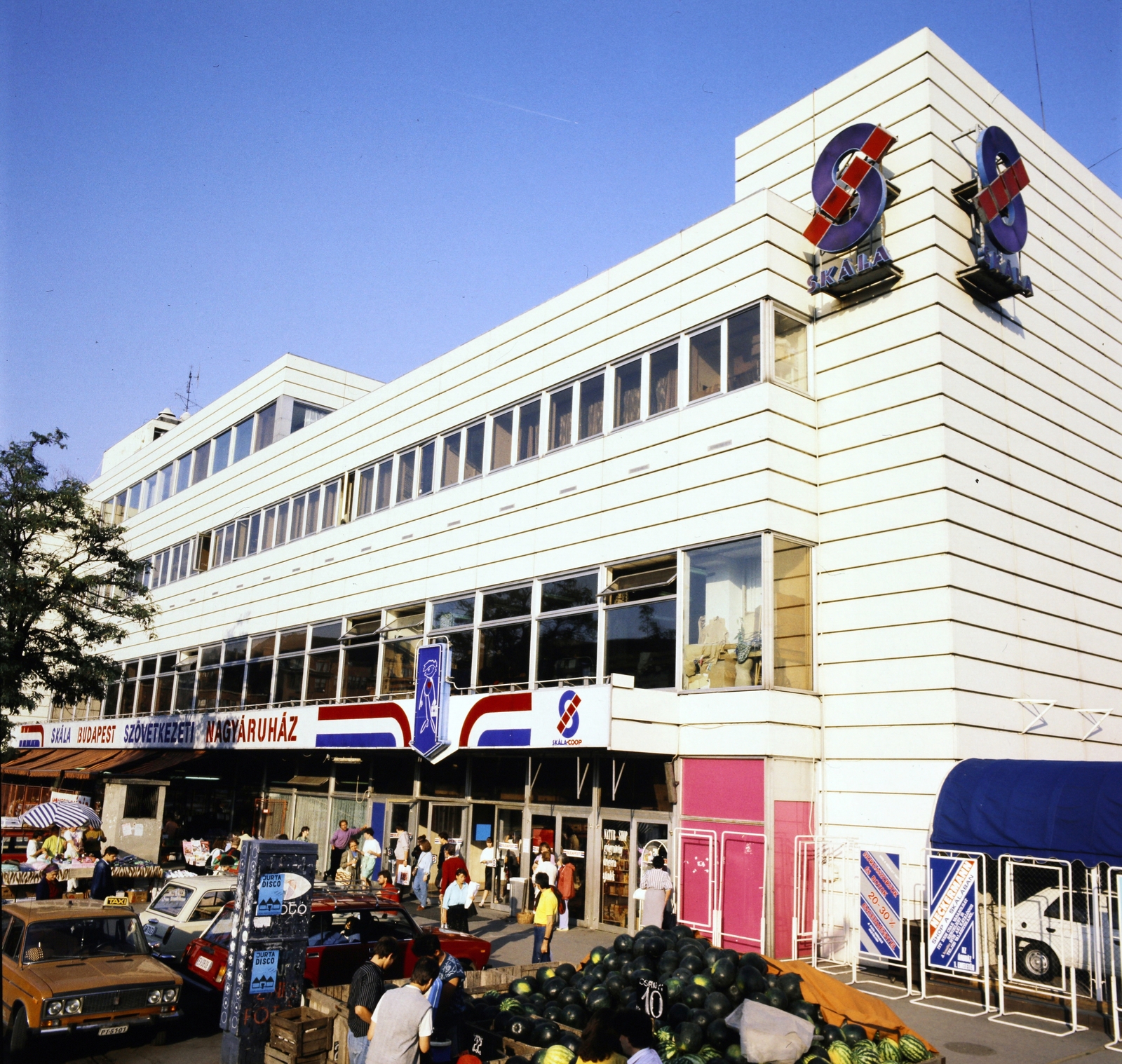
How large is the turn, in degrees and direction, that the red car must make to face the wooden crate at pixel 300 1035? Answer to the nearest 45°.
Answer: approximately 135° to its right

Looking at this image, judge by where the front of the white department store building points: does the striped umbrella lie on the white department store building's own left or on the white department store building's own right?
on the white department store building's own right

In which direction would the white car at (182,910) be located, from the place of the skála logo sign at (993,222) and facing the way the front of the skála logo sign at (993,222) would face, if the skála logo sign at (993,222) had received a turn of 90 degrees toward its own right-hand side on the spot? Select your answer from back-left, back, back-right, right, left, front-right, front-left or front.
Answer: front

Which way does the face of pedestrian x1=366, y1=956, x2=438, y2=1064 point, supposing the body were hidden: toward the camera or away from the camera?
away from the camera

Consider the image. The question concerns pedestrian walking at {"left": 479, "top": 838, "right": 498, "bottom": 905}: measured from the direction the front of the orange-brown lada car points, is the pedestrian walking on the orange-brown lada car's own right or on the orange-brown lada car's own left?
on the orange-brown lada car's own left

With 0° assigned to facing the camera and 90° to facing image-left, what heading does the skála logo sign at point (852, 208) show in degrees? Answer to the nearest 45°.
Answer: approximately 45°

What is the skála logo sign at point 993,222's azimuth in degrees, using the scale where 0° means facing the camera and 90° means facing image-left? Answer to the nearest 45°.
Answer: approximately 315°

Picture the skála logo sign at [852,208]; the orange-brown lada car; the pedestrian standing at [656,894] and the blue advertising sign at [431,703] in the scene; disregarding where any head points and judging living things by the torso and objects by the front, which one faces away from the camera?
the pedestrian standing
